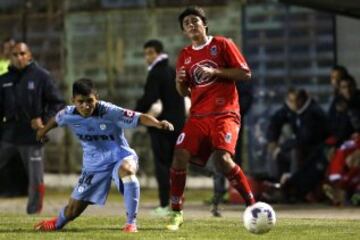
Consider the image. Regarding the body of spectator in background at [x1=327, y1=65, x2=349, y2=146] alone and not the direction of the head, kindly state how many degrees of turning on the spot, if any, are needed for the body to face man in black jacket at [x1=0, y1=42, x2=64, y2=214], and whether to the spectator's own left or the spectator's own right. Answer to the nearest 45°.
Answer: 0° — they already face them

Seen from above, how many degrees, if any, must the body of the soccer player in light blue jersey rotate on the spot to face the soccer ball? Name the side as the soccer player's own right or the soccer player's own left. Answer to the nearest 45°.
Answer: approximately 45° to the soccer player's own left

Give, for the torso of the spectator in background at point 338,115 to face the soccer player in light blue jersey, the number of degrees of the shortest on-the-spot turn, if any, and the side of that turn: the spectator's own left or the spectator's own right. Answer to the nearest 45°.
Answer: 0° — they already face them

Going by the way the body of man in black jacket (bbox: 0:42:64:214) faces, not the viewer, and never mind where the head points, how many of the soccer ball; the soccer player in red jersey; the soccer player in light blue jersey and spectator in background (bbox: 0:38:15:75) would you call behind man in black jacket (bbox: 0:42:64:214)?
1

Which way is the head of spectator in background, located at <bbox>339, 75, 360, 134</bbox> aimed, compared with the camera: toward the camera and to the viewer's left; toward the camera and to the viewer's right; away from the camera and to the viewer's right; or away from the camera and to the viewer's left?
toward the camera and to the viewer's left

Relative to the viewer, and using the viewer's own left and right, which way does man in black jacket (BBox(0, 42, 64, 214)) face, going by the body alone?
facing the viewer

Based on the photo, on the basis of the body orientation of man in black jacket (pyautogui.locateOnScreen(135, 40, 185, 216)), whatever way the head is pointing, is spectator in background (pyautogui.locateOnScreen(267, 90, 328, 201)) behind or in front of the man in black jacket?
behind

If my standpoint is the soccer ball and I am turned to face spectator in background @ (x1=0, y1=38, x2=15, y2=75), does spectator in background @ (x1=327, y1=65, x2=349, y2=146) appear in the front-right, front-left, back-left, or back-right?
front-right
